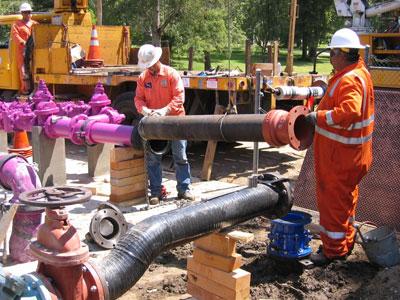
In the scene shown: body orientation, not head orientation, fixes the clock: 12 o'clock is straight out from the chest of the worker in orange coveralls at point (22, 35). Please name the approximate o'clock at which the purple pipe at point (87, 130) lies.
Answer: The purple pipe is roughly at 1 o'clock from the worker in orange coveralls.

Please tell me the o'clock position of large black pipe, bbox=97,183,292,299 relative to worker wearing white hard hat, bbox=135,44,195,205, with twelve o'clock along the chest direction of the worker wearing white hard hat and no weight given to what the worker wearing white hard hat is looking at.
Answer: The large black pipe is roughly at 12 o'clock from the worker wearing white hard hat.

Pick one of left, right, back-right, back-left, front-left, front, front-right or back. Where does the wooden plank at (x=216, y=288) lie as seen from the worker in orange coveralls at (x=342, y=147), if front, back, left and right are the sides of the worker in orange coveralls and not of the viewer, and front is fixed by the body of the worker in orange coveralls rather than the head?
front-left

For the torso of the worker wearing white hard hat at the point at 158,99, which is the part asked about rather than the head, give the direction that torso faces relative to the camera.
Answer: toward the camera

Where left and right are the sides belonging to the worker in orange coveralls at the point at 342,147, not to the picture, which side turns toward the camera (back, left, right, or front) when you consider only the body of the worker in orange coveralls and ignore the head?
left

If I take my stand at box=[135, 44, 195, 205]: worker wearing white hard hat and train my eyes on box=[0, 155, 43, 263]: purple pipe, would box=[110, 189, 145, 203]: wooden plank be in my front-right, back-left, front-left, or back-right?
front-right

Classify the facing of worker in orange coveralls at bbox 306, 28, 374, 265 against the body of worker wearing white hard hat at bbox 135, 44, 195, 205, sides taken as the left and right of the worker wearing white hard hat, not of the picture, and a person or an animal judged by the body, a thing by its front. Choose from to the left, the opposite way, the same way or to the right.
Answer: to the right

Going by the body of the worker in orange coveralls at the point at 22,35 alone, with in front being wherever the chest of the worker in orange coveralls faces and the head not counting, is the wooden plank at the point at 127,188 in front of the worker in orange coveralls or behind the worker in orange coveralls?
in front

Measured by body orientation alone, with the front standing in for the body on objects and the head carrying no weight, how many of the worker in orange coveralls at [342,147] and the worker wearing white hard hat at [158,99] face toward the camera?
1

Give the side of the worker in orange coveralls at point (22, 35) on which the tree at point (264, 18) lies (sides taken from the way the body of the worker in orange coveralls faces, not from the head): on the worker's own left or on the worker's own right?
on the worker's own left

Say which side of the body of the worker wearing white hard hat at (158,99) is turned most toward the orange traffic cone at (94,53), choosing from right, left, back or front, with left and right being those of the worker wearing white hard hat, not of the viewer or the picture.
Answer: back

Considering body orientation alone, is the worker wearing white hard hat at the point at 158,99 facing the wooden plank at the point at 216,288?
yes

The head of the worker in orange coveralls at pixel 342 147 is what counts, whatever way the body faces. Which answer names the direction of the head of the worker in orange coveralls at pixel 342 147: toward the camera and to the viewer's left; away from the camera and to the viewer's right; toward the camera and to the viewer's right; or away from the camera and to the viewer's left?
toward the camera and to the viewer's left
